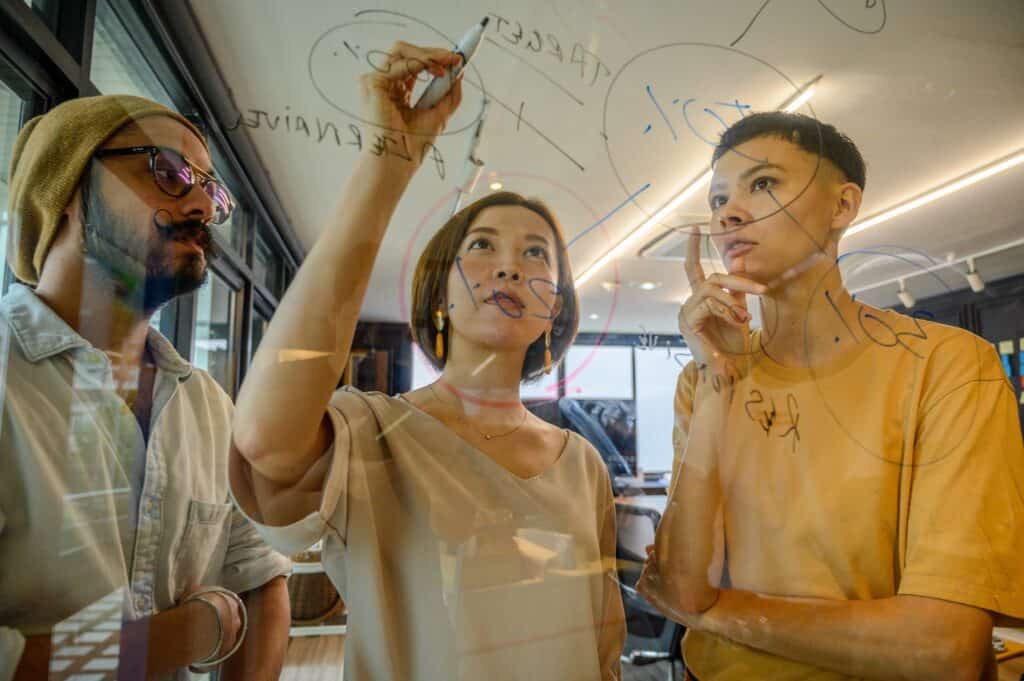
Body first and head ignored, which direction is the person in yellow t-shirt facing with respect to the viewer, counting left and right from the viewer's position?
facing the viewer and to the left of the viewer

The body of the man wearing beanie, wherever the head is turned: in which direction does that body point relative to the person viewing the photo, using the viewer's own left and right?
facing the viewer and to the right of the viewer

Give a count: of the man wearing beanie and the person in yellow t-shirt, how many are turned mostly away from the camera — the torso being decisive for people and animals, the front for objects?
0
